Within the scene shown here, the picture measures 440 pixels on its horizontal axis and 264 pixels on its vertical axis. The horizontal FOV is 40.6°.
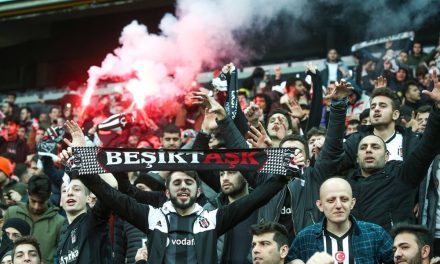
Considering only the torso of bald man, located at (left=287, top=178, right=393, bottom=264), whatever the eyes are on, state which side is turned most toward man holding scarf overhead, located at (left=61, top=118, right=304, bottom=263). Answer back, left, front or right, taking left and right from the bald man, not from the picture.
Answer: right

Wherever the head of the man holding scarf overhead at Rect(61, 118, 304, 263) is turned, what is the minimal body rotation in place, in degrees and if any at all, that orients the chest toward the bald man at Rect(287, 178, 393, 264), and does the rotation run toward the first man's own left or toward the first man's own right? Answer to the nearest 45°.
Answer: approximately 90° to the first man's own left

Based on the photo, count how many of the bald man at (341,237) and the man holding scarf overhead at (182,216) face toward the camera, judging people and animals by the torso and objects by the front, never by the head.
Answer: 2
